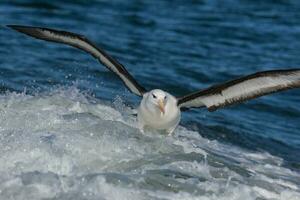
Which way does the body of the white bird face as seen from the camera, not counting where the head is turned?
toward the camera
